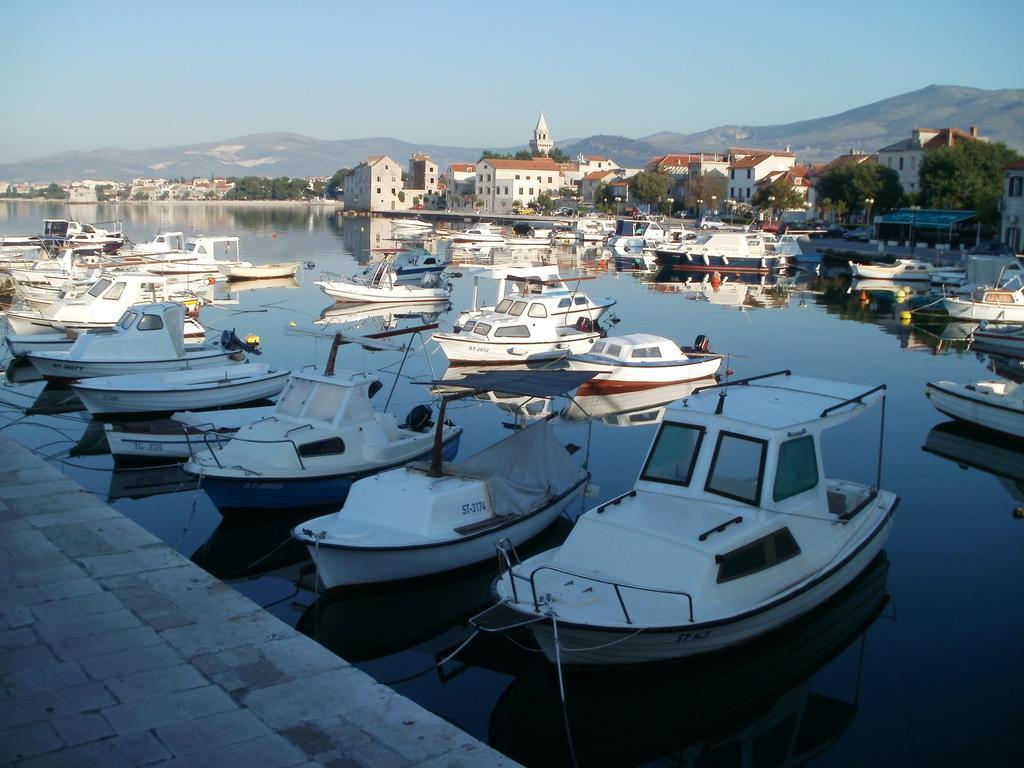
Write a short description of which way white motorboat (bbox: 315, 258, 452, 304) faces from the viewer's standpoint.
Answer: facing to the left of the viewer

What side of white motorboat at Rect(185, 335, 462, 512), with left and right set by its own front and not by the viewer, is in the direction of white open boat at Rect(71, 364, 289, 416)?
right

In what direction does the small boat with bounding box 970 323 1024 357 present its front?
to the viewer's left

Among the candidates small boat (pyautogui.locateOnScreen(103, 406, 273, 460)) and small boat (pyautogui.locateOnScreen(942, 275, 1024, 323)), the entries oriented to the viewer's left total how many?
2

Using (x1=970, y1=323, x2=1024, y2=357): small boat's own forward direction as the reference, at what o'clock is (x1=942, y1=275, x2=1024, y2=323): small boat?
(x1=942, y1=275, x2=1024, y2=323): small boat is roughly at 3 o'clock from (x1=970, y1=323, x2=1024, y2=357): small boat.

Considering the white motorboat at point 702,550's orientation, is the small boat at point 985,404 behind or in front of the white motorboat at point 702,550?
behind

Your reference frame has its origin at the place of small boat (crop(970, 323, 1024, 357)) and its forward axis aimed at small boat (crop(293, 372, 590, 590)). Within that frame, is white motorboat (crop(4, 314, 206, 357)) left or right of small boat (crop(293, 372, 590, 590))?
right

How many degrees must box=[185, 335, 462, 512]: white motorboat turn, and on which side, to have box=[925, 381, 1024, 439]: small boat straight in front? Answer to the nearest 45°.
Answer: approximately 135° to its left

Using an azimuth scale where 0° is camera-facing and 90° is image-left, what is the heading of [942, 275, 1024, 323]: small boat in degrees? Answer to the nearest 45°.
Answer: approximately 90°

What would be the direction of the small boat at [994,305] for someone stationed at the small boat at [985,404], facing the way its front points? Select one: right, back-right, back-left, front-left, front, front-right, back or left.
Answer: front-right

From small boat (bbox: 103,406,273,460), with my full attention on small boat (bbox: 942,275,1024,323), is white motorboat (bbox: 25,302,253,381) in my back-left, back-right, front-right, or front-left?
front-left

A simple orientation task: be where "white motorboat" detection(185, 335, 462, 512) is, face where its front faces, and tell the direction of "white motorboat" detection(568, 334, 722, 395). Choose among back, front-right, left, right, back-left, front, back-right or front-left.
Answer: back

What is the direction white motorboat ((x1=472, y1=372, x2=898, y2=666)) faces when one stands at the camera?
facing the viewer and to the left of the viewer

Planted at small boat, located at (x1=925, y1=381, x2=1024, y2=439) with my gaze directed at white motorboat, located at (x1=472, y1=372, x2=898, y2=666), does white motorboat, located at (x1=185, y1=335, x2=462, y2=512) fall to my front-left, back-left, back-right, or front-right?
front-right

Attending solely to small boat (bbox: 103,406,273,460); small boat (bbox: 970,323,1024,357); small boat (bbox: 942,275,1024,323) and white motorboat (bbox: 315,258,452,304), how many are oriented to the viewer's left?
4
